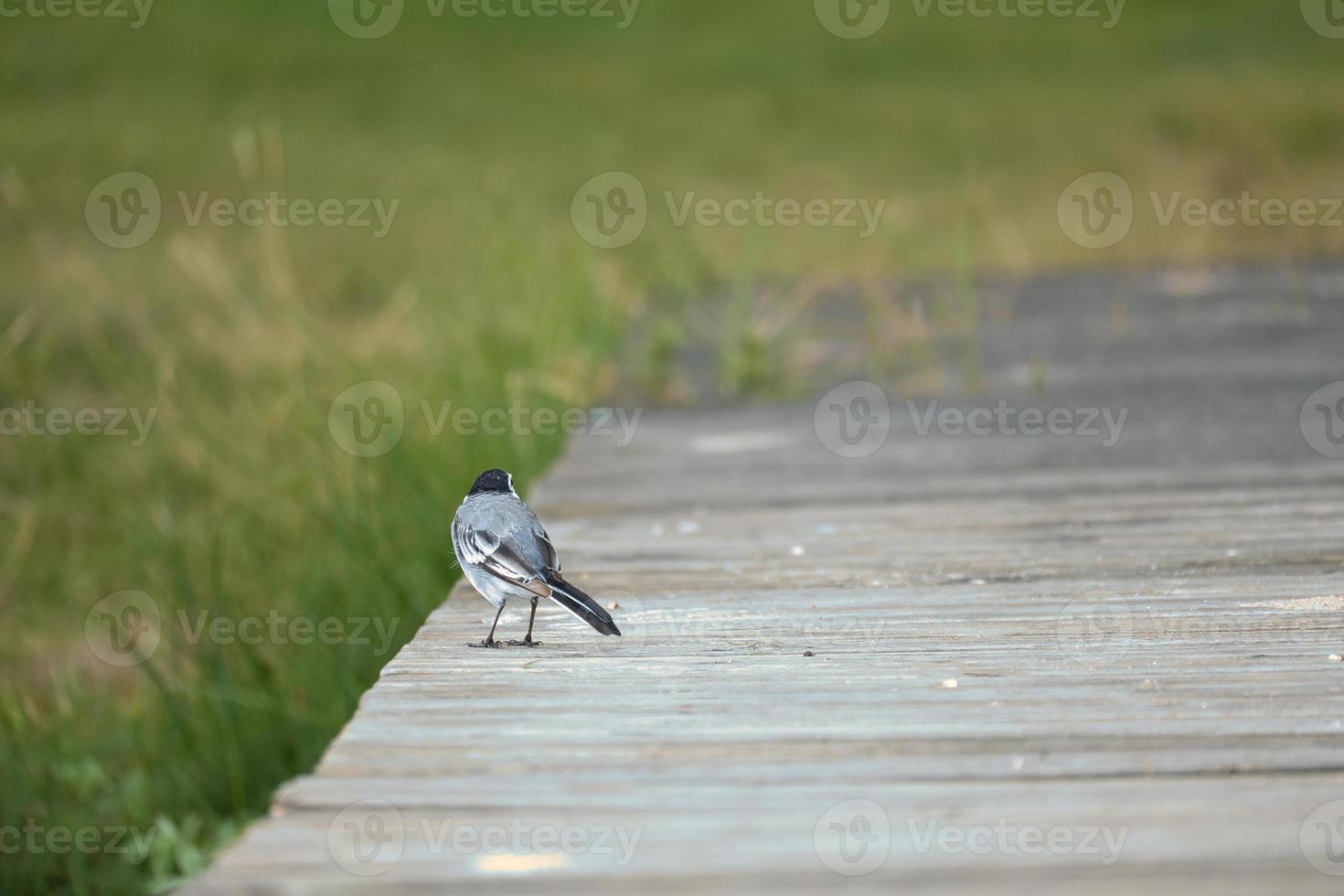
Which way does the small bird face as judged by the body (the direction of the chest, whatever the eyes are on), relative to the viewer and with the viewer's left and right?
facing away from the viewer and to the left of the viewer
